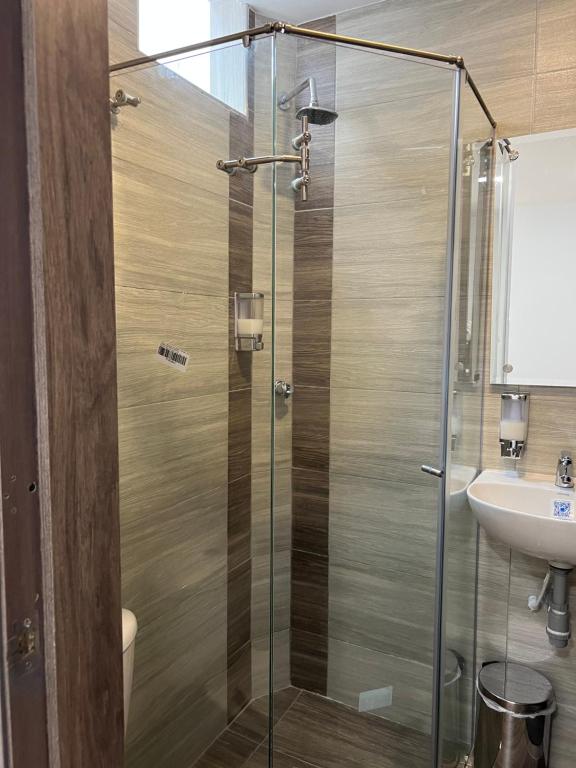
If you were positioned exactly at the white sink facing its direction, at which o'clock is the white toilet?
The white toilet is roughly at 12 o'clock from the white sink.

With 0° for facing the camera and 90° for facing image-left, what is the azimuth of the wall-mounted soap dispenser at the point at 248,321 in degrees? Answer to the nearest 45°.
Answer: approximately 315°

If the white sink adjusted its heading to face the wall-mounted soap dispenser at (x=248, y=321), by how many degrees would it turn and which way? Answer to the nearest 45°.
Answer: approximately 45° to its right

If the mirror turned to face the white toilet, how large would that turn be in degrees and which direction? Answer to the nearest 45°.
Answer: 0° — it already faces it

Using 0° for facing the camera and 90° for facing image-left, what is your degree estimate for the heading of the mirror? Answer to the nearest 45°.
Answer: approximately 45°

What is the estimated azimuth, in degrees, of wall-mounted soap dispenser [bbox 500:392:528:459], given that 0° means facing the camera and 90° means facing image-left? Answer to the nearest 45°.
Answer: approximately 45°
